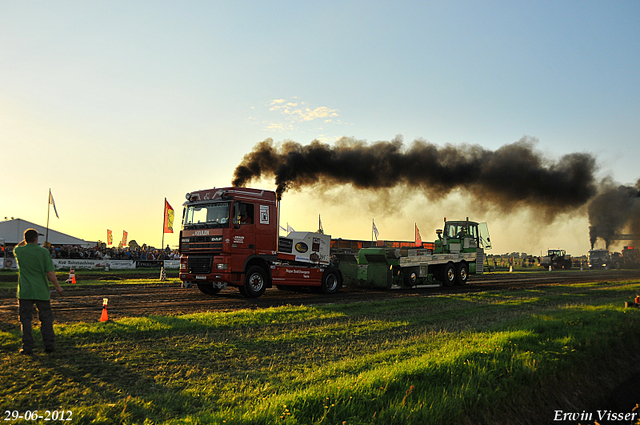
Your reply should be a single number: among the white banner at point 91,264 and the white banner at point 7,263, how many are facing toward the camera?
2

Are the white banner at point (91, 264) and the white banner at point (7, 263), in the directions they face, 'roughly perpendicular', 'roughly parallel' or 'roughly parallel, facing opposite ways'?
roughly parallel

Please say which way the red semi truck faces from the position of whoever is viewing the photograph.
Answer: facing the viewer and to the left of the viewer

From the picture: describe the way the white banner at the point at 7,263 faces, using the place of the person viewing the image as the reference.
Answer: facing the viewer

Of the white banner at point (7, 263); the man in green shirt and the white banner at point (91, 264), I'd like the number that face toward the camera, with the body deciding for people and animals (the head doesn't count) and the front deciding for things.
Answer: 2

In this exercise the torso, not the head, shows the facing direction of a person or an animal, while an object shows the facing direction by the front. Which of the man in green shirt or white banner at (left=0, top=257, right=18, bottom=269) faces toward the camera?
the white banner
